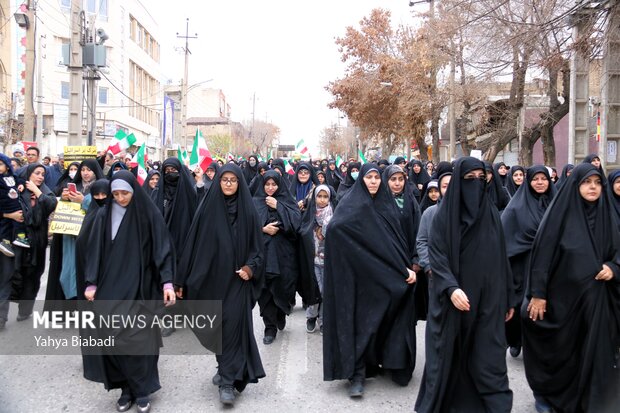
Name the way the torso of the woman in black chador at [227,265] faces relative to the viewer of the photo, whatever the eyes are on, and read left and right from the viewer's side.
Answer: facing the viewer

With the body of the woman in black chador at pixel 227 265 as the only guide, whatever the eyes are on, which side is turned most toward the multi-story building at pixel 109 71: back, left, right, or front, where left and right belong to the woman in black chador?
back

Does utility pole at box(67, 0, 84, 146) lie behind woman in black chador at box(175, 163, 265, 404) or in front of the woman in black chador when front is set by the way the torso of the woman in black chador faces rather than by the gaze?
behind

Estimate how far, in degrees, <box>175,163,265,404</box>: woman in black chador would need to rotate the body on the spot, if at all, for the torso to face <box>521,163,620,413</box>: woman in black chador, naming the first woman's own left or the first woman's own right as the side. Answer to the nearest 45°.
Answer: approximately 90° to the first woman's own left

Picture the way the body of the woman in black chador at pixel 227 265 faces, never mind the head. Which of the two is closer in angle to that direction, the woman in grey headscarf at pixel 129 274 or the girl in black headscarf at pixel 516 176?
the woman in grey headscarf
